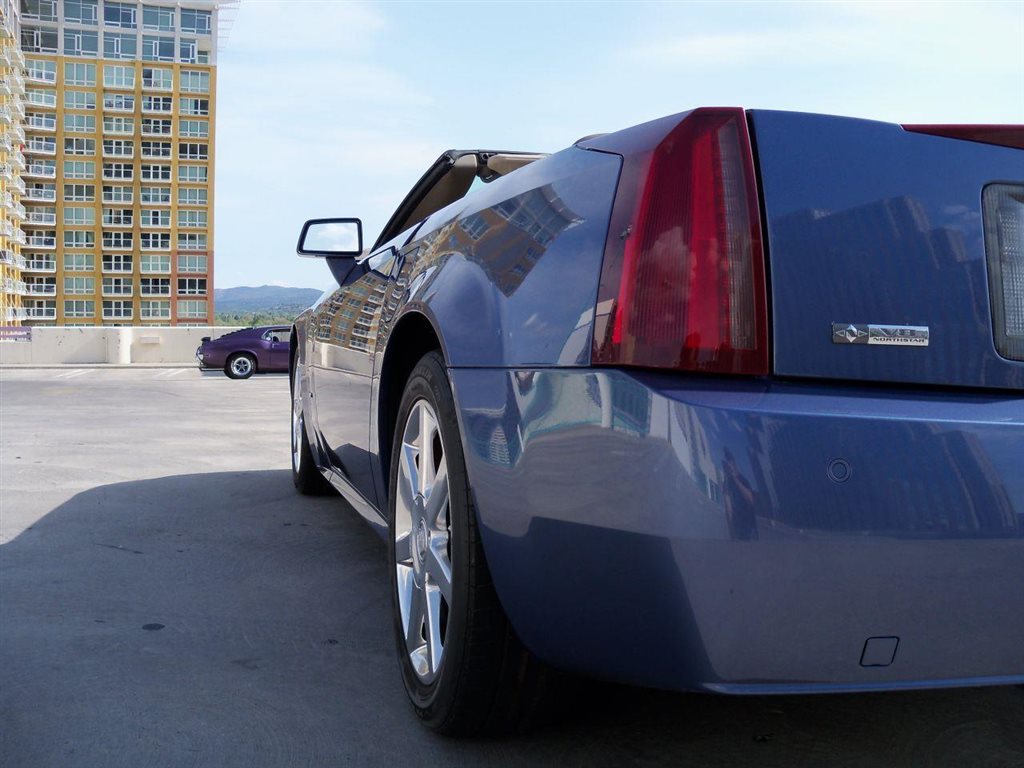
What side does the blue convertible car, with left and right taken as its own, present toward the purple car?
front

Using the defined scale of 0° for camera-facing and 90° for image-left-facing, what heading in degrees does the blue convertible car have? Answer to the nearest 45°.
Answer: approximately 135°
